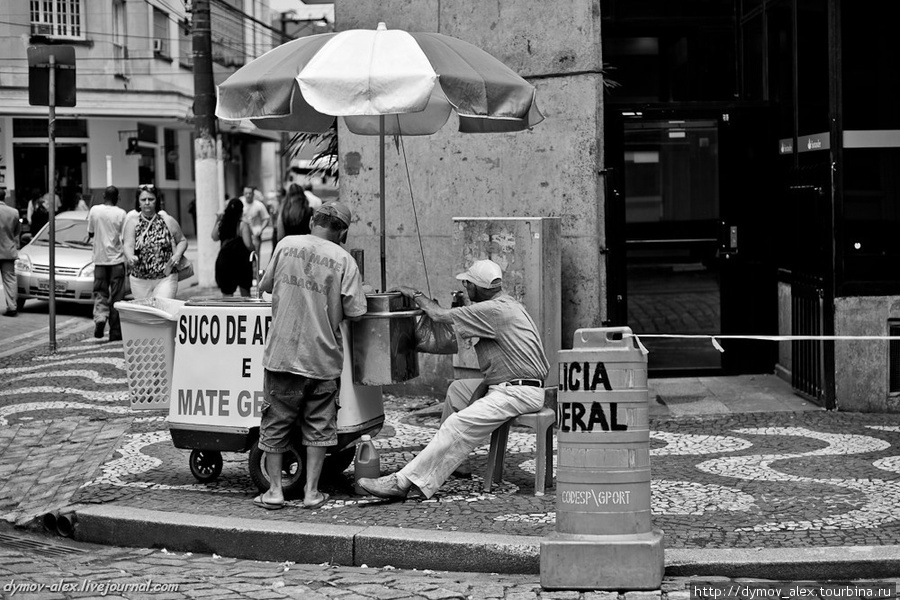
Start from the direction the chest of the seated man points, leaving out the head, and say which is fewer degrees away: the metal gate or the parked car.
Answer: the parked car

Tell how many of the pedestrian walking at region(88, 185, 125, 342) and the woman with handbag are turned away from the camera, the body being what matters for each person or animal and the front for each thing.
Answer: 1

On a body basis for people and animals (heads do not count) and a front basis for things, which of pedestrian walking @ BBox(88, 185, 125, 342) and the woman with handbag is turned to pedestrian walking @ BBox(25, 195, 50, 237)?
pedestrian walking @ BBox(88, 185, 125, 342)

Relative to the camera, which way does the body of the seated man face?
to the viewer's left

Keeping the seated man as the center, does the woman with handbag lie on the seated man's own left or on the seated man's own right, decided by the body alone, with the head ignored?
on the seated man's own right

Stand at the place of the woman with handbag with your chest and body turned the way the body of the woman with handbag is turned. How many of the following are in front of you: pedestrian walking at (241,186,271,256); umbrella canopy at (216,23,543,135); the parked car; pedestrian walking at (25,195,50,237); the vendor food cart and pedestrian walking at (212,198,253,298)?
2

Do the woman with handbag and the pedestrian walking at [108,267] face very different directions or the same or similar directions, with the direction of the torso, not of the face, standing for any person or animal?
very different directions

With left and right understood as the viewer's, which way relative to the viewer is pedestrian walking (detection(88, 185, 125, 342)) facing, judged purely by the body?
facing away from the viewer

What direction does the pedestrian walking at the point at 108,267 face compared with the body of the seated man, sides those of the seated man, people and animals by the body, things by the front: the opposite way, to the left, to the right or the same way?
to the right

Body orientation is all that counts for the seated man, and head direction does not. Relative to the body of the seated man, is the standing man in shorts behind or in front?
in front

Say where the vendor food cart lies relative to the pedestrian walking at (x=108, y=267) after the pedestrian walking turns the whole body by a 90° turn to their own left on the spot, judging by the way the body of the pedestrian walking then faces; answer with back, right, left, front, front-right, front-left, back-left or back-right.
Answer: left
